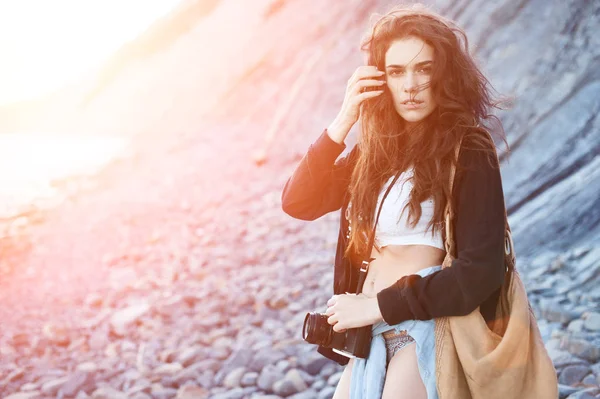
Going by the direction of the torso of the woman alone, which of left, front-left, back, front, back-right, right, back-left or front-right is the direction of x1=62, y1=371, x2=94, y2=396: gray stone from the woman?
right

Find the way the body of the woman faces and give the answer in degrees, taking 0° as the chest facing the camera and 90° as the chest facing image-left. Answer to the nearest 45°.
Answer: approximately 45°

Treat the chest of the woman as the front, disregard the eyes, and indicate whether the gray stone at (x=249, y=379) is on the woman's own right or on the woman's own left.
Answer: on the woman's own right

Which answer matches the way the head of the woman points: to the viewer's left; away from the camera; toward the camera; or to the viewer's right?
toward the camera

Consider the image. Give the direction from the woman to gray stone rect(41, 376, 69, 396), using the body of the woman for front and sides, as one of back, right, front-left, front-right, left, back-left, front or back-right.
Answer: right

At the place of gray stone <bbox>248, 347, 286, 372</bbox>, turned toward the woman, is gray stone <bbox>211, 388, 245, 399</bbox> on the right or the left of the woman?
right

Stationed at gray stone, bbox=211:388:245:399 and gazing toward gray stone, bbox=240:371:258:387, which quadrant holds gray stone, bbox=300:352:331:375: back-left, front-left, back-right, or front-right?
front-right

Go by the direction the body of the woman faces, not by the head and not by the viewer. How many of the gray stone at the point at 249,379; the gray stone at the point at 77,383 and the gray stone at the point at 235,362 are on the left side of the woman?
0

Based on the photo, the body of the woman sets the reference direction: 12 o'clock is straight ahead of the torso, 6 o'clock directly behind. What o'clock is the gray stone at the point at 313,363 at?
The gray stone is roughly at 4 o'clock from the woman.

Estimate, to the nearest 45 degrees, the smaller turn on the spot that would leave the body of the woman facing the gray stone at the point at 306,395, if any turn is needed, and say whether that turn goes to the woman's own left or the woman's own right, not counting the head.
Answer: approximately 135° to the woman's own right

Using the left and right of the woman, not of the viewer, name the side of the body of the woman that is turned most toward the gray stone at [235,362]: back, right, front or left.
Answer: right

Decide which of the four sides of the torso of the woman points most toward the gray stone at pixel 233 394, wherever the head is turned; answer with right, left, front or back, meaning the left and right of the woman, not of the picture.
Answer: right

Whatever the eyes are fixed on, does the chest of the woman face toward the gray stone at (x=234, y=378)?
no
